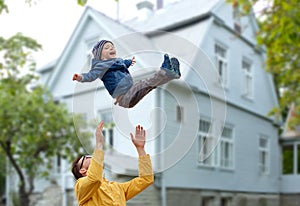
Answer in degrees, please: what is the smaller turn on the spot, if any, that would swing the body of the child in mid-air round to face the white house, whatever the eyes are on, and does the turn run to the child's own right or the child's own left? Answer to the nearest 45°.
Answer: approximately 135° to the child's own left

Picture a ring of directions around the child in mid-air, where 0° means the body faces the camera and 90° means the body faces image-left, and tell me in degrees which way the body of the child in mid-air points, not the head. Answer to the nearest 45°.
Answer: approximately 315°

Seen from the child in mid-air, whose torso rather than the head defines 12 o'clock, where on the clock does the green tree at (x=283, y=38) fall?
The green tree is roughly at 8 o'clock from the child in mid-air.
